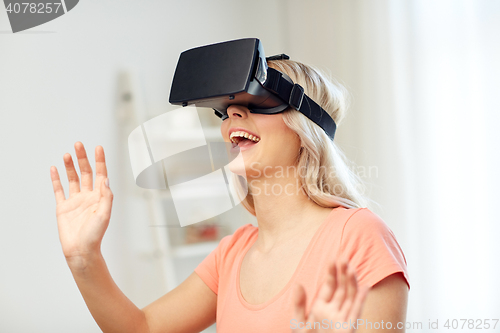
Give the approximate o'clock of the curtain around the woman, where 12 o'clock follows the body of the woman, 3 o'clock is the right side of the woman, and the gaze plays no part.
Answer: The curtain is roughly at 6 o'clock from the woman.

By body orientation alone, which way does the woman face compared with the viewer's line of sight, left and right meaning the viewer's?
facing the viewer and to the left of the viewer
